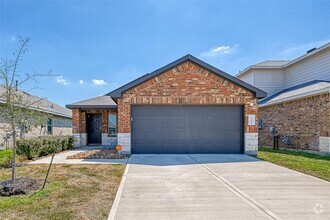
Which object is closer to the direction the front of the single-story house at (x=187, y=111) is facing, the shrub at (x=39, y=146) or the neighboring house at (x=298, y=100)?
the shrub

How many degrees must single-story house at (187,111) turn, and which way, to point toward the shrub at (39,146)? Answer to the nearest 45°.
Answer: approximately 90° to its right

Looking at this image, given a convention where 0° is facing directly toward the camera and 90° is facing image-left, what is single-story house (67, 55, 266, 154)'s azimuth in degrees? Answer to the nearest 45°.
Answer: approximately 0°

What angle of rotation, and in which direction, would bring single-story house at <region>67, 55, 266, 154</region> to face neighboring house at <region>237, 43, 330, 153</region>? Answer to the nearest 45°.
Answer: approximately 135° to its left

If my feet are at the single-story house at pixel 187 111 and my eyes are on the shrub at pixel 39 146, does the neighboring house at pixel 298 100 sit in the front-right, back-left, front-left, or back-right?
back-left
